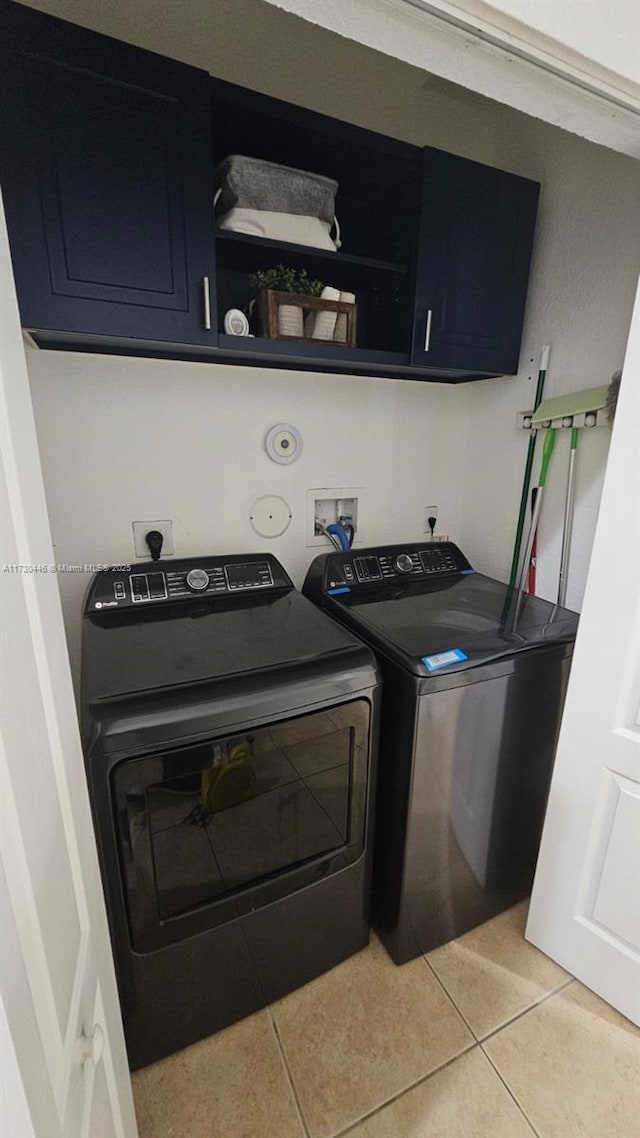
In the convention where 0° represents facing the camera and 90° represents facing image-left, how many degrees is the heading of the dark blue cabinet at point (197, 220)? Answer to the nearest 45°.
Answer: approximately 315°

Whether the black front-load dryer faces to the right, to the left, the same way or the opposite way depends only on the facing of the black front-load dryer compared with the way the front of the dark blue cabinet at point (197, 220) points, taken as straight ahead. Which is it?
the same way

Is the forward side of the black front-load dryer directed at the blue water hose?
no

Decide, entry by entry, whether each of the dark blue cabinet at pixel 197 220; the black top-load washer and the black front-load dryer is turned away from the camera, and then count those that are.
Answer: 0

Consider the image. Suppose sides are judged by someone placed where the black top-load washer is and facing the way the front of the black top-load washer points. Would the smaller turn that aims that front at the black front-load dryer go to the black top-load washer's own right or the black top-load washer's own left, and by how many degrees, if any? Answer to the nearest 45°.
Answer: approximately 90° to the black top-load washer's own right

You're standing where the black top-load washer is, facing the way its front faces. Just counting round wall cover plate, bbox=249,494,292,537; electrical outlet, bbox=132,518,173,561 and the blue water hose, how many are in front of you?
0

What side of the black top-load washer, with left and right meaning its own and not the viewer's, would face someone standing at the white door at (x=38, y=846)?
right

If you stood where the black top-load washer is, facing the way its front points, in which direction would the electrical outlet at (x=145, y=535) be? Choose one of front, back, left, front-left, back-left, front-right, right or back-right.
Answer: back-right

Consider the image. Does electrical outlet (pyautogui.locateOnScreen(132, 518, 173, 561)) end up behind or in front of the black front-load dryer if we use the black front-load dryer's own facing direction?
behind

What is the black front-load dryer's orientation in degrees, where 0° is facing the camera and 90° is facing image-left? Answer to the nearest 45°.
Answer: approximately 315°

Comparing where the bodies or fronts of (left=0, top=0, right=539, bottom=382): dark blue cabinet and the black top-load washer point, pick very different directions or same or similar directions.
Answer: same or similar directions

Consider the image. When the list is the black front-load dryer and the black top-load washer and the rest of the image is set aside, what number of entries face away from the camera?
0

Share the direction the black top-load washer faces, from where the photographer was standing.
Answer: facing the viewer and to the right of the viewer
